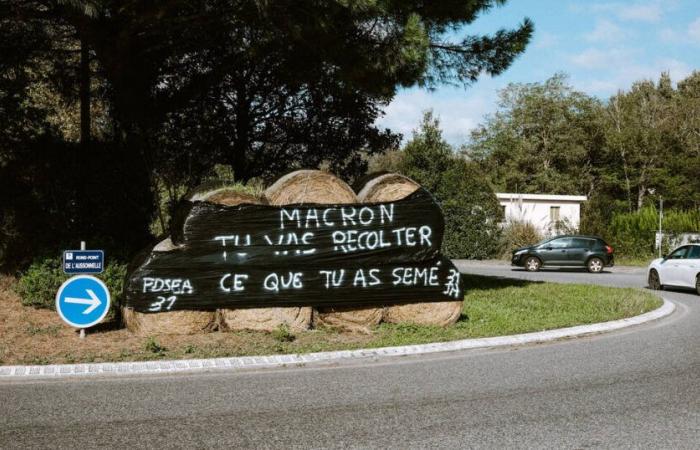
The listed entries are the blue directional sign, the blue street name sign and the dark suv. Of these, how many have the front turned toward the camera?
2

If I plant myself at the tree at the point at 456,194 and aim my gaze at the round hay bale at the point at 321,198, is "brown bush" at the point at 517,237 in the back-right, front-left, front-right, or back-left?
back-left

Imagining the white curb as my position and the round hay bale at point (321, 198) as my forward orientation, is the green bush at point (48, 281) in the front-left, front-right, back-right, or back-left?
front-left

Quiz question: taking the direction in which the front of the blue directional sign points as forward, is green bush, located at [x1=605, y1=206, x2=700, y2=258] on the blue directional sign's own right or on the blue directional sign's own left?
on the blue directional sign's own left

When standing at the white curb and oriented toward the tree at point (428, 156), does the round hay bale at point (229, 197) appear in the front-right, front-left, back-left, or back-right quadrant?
front-left

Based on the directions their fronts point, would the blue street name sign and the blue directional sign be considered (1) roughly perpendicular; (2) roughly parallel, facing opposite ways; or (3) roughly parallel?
roughly parallel

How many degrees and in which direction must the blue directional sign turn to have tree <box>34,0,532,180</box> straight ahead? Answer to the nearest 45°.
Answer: approximately 135° to its left

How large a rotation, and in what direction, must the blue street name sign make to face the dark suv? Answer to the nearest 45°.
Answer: approximately 135° to its left

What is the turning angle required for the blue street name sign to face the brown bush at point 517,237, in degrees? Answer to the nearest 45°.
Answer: approximately 135° to its left

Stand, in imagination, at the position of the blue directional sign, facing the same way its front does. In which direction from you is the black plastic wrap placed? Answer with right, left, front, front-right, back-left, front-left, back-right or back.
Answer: left

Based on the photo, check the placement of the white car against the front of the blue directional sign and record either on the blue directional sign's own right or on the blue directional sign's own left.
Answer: on the blue directional sign's own left

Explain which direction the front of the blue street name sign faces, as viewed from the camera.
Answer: facing the viewer

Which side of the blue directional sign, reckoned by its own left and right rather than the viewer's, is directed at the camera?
front

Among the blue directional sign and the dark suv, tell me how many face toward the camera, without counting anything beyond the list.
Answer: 1
